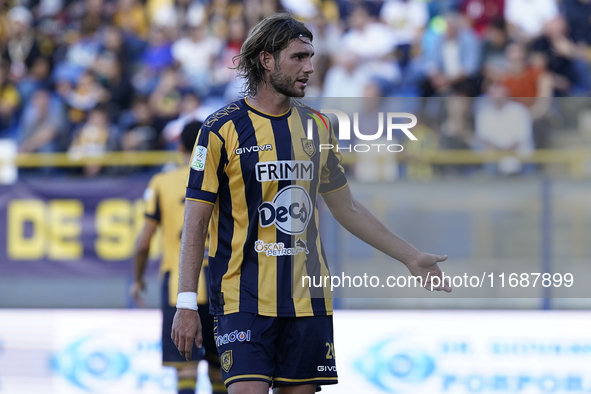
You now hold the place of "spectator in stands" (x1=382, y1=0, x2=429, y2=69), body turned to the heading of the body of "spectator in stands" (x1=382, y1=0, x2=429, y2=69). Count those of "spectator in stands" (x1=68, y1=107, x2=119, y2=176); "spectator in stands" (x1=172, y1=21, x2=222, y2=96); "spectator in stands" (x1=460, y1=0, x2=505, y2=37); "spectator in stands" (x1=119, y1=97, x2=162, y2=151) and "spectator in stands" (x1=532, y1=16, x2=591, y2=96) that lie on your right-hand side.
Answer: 3

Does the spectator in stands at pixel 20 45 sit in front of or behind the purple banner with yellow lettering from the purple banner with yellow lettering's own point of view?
behind

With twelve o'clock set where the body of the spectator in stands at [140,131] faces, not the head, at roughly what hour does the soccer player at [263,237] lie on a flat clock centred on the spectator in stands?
The soccer player is roughly at 12 o'clock from the spectator in stands.

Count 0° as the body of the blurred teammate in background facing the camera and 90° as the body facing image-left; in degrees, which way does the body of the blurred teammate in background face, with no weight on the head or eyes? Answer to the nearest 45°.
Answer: approximately 180°

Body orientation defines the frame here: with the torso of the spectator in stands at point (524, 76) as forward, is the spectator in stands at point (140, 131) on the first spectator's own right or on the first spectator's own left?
on the first spectator's own right

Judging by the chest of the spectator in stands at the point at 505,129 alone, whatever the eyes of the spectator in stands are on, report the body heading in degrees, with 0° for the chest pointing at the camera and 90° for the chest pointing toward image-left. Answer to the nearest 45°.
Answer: approximately 0°

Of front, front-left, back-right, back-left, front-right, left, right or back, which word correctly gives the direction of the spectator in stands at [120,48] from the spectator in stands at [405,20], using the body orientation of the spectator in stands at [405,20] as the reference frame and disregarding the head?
right

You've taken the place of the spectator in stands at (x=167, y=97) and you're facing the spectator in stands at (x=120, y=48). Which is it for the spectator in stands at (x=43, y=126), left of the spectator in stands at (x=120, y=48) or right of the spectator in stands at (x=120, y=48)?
left
